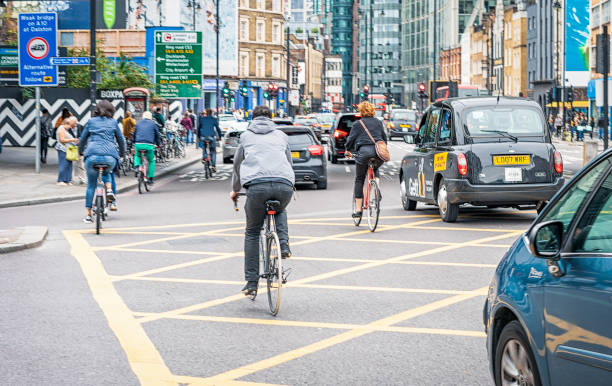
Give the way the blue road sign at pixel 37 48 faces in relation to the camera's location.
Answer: facing the viewer

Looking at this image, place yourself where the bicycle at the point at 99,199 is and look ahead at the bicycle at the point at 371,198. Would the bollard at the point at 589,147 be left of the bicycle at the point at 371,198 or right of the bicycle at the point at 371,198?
left

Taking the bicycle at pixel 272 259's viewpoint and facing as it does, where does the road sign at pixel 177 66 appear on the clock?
The road sign is roughly at 12 o'clock from the bicycle.

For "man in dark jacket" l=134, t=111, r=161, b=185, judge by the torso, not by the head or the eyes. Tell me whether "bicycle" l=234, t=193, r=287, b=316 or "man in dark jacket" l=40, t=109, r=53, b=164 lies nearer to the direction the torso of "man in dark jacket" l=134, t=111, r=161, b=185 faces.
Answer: the man in dark jacket

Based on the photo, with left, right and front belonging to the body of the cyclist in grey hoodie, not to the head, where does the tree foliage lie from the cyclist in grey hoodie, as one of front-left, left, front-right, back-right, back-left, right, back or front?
front

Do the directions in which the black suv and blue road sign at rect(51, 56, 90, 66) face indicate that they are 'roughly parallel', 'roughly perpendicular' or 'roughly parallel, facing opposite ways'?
roughly parallel, facing opposite ways

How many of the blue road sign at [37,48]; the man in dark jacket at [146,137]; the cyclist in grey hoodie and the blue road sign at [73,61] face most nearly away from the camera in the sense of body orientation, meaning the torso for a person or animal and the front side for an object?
2

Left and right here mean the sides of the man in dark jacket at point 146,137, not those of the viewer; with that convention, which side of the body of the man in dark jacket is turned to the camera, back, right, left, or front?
back

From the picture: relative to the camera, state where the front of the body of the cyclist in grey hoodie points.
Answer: away from the camera

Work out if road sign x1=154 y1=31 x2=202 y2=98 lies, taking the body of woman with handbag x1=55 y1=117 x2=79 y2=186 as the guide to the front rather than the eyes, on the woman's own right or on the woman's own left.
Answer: on the woman's own left

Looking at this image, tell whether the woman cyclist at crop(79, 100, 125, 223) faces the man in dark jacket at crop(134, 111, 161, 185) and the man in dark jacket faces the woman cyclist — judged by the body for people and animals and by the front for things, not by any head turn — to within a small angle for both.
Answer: no

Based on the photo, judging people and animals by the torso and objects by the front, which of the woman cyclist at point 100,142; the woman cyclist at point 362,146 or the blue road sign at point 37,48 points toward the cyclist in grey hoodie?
the blue road sign

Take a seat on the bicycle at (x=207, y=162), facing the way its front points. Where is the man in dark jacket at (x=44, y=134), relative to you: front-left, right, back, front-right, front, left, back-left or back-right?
front-left

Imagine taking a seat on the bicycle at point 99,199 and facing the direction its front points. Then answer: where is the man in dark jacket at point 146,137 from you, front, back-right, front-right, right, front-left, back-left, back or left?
front

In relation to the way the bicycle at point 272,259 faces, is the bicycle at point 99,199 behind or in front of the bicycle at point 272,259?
in front

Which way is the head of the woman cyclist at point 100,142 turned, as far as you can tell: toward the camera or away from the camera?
away from the camera

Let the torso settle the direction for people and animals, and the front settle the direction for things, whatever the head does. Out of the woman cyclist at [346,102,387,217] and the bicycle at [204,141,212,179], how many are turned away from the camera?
2

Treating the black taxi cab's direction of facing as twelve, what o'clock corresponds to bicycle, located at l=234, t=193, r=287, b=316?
The bicycle is roughly at 8 o'clock from the black taxi cab.

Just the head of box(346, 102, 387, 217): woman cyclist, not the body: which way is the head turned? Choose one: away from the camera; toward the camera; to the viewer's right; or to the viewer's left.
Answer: away from the camera

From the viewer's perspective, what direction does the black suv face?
away from the camera

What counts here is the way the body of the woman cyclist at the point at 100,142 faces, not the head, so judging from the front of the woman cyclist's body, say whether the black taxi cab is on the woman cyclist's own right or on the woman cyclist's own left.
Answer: on the woman cyclist's own right
